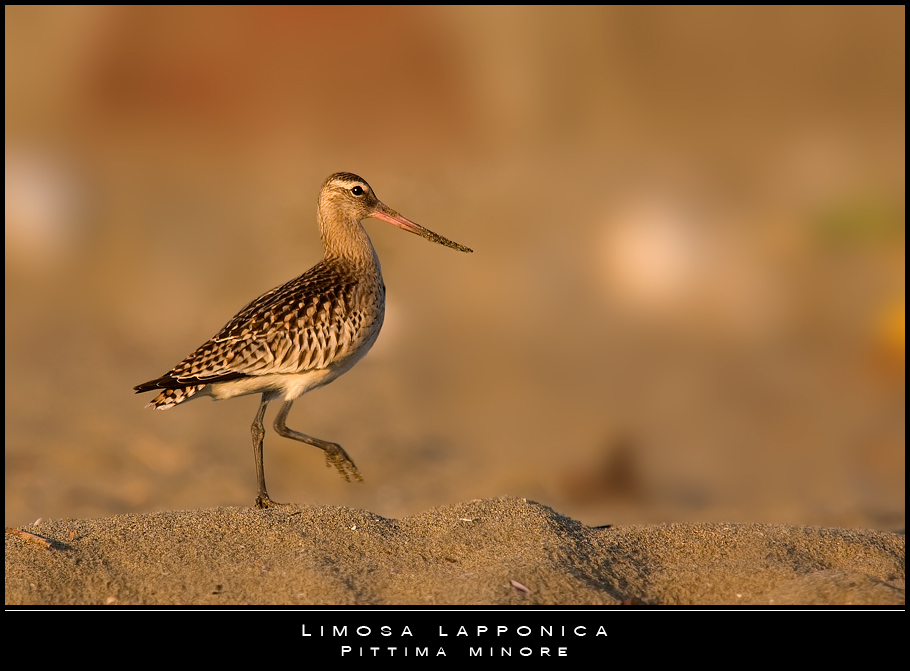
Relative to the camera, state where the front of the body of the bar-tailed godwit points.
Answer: to the viewer's right
